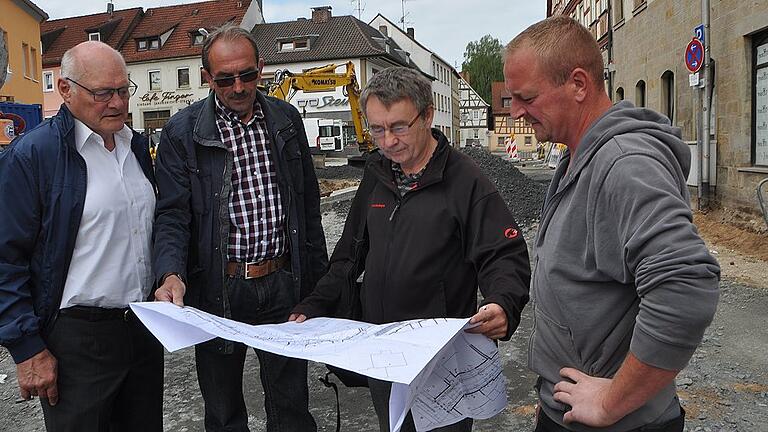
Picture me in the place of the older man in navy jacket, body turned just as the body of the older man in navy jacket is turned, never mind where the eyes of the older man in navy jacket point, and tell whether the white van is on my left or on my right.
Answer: on my left

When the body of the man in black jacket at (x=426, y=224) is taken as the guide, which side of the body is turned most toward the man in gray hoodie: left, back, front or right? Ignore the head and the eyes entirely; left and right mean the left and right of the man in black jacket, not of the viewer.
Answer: left

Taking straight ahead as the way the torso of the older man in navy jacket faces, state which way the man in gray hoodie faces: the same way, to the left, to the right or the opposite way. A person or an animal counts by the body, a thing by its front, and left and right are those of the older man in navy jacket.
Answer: the opposite way

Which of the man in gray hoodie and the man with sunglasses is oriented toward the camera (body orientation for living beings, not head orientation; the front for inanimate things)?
the man with sunglasses

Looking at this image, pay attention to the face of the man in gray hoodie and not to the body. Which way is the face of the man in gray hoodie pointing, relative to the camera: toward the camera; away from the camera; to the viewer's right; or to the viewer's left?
to the viewer's left

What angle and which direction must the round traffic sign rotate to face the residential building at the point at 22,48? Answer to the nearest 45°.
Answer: approximately 45° to its right

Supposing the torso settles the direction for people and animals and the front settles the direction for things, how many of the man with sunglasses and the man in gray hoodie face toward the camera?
1

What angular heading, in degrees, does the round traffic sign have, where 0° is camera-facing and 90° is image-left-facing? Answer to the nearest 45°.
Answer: approximately 45°

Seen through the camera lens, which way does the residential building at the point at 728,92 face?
facing the viewer and to the left of the viewer

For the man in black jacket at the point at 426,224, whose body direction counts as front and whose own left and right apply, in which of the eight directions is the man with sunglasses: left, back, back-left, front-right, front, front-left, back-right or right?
right

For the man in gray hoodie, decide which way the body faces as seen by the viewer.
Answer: to the viewer's left

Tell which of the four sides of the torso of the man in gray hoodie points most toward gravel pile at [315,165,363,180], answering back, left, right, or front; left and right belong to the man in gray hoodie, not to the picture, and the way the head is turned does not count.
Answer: right

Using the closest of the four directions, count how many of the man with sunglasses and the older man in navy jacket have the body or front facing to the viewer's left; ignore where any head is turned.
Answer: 0

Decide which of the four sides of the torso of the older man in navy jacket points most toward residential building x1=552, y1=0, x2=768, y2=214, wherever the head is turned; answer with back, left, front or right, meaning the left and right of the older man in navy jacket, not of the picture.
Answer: left

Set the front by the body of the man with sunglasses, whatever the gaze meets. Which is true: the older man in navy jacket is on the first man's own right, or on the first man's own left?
on the first man's own right

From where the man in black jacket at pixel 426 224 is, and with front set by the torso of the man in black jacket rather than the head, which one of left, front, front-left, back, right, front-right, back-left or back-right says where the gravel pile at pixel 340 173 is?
back-right

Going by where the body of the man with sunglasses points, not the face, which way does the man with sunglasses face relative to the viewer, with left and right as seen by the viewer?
facing the viewer

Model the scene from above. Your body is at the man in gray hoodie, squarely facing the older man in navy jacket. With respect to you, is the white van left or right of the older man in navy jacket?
right

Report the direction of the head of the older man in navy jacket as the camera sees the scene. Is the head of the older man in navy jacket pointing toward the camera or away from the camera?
toward the camera
